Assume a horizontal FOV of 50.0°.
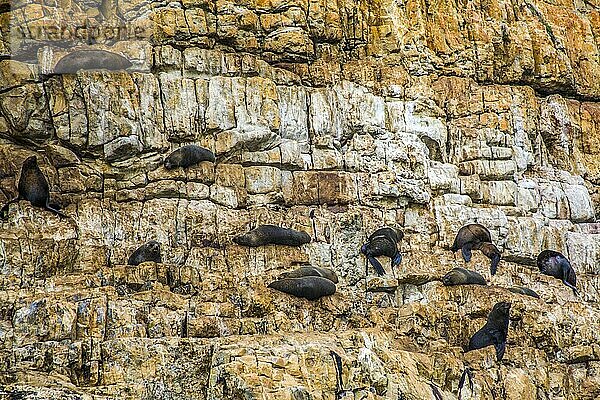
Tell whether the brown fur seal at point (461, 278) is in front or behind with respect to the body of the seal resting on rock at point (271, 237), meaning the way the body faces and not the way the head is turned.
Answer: behind

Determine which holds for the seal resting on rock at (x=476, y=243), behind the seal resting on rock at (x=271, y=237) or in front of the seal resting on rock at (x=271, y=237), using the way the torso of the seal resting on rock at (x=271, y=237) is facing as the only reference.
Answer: behind

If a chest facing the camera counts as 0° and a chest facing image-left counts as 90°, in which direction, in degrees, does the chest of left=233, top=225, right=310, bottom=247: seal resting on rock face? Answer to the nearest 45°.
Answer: approximately 90°

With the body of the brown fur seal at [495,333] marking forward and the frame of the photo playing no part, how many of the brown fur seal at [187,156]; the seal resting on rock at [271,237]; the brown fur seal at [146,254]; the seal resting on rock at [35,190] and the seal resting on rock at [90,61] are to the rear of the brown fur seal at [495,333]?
5

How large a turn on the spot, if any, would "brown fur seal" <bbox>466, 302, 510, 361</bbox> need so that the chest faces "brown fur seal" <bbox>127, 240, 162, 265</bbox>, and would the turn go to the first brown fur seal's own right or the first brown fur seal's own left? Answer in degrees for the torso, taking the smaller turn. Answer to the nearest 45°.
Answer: approximately 180°

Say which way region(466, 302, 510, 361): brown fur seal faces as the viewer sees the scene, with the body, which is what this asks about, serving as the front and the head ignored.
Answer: to the viewer's right
